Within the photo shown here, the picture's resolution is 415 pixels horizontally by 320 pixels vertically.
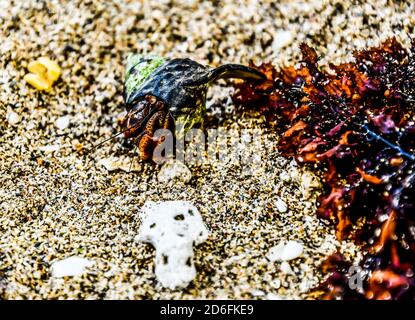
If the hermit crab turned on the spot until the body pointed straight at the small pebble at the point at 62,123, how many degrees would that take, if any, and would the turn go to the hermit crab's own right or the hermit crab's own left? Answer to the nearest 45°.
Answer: approximately 90° to the hermit crab's own right

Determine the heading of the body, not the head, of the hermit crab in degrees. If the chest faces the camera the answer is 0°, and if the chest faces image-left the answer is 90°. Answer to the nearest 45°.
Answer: approximately 45°

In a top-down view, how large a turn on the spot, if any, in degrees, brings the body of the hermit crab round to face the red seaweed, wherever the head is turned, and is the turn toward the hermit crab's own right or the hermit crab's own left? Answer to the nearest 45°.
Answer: approximately 135° to the hermit crab's own left
